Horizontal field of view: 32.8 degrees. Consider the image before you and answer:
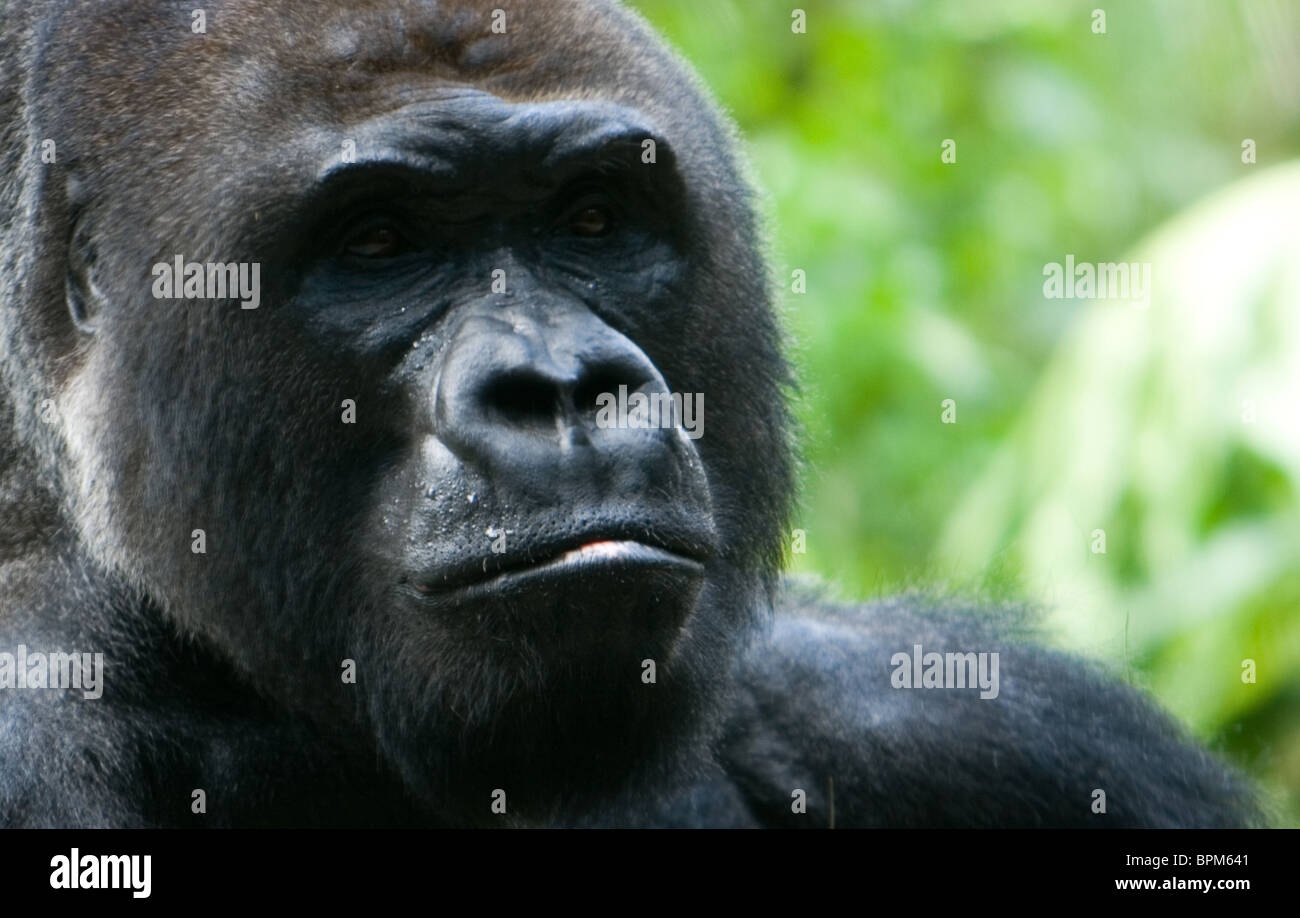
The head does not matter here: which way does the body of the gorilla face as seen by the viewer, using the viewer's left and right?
facing the viewer and to the right of the viewer
